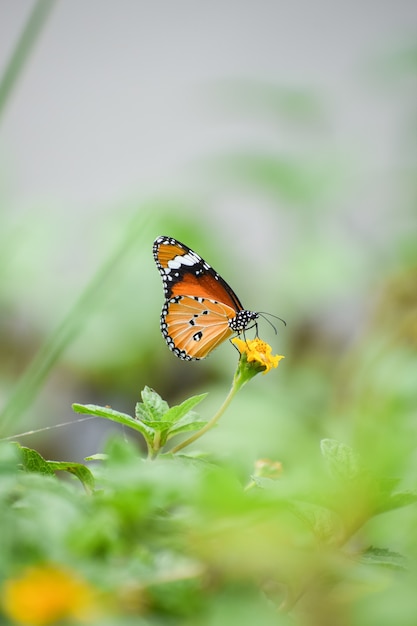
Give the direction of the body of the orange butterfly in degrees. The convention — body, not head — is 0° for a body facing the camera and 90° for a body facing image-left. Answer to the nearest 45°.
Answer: approximately 270°
